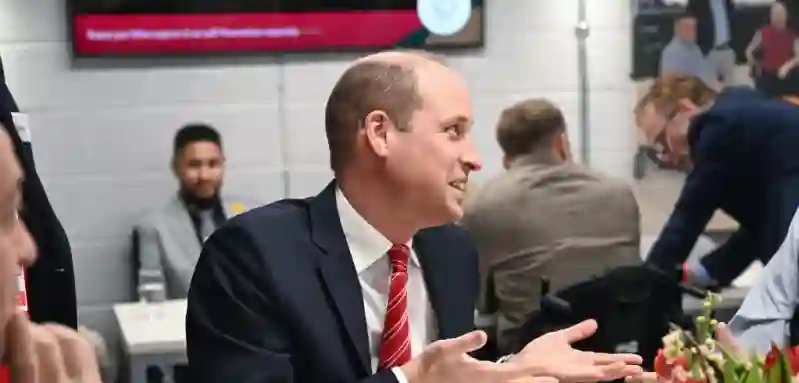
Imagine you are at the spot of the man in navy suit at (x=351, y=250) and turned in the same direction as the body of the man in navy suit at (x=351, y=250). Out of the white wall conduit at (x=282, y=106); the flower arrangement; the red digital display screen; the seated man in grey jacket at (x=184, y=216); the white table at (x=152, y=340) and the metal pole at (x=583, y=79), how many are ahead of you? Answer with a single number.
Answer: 1

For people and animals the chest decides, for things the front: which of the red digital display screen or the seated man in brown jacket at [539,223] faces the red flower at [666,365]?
the red digital display screen

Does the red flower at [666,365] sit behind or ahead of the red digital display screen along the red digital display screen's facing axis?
ahead

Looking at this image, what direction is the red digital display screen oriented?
toward the camera

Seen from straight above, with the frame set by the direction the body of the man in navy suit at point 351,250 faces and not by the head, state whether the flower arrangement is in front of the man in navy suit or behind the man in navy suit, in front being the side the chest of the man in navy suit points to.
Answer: in front

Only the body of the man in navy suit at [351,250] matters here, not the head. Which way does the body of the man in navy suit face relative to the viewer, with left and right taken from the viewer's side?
facing the viewer and to the right of the viewer

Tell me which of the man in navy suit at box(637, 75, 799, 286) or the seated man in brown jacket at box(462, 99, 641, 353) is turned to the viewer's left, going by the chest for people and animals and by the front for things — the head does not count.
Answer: the man in navy suit

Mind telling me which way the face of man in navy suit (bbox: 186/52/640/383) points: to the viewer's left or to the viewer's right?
to the viewer's right

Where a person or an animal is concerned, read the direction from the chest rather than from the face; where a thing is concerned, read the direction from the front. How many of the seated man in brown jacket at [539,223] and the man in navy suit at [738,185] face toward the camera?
0

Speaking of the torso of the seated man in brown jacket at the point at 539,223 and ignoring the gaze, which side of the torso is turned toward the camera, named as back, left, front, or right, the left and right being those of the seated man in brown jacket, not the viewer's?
back

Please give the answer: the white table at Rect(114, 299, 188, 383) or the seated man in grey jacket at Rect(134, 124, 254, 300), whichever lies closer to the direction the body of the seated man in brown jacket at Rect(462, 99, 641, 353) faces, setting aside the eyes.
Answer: the seated man in grey jacket

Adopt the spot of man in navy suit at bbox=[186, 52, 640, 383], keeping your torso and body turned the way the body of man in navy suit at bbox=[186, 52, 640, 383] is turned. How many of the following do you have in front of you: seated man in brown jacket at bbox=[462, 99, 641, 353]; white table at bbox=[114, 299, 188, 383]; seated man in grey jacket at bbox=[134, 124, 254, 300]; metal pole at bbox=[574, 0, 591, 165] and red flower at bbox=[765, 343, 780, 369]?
1

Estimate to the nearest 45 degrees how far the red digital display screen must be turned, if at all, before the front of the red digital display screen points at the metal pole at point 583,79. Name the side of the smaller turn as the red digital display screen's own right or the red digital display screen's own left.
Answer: approximately 90° to the red digital display screen's own left

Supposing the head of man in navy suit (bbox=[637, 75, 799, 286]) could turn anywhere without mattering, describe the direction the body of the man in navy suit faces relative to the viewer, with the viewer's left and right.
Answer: facing to the left of the viewer

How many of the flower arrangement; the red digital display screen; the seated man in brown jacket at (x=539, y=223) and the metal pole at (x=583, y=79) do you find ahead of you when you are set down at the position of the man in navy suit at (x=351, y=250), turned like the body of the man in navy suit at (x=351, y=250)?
1

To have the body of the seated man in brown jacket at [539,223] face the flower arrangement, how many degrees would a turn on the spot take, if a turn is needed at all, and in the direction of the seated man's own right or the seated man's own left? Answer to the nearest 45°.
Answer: approximately 180°

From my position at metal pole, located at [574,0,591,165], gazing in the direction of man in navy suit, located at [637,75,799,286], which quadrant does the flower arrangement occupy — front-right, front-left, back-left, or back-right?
front-right

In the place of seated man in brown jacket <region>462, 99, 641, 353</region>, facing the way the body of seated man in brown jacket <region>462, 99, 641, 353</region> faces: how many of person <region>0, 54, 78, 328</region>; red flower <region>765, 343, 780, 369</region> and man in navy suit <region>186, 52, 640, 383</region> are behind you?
3
